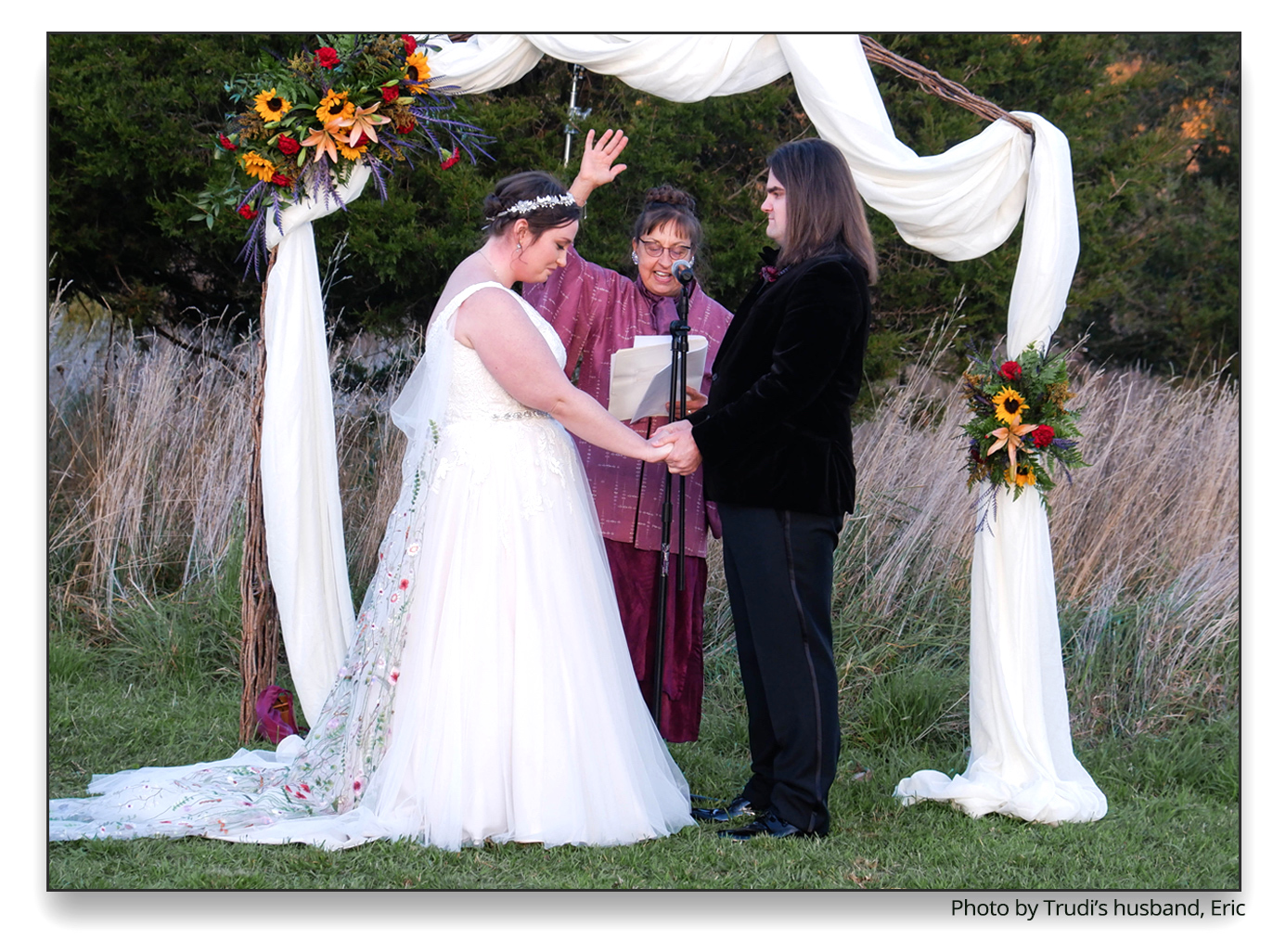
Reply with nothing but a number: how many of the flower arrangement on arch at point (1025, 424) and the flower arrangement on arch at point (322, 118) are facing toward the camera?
2

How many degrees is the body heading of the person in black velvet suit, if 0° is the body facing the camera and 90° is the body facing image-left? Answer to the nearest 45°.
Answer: approximately 90°

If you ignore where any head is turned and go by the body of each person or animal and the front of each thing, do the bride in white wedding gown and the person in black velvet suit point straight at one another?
yes

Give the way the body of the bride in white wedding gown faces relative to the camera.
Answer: to the viewer's right

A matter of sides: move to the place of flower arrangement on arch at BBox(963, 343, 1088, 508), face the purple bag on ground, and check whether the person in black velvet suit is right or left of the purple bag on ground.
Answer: left

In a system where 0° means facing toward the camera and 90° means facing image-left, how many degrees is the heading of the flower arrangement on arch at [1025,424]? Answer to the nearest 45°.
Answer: approximately 0°

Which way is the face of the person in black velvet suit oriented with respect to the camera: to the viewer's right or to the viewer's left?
to the viewer's left

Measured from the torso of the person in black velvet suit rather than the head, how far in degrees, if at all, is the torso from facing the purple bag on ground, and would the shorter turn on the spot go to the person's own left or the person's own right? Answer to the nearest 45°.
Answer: approximately 45° to the person's own right

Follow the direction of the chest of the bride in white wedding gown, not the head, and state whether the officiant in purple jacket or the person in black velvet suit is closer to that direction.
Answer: the person in black velvet suit

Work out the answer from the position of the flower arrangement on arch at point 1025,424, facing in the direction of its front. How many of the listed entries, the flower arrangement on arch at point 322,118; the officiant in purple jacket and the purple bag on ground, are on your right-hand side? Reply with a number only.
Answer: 3

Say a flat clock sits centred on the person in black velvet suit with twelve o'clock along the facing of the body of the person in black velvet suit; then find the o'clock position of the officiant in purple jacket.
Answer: The officiant in purple jacket is roughly at 2 o'clock from the person in black velvet suit.
